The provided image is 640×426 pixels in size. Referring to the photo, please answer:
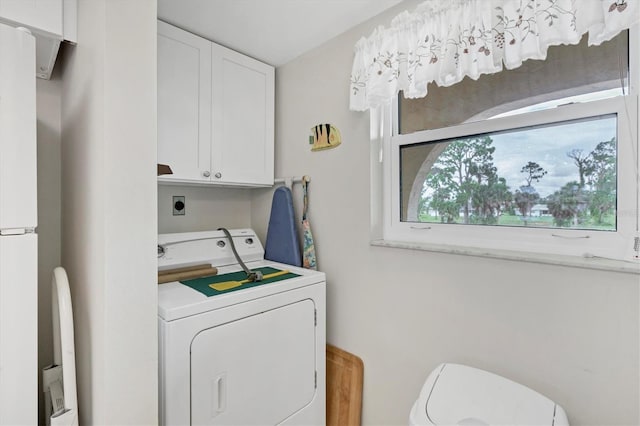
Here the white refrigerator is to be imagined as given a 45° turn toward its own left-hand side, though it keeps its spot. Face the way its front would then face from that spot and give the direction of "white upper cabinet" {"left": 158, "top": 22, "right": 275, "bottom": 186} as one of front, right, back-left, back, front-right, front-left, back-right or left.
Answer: front-left

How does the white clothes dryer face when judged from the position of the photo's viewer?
facing the viewer and to the right of the viewer

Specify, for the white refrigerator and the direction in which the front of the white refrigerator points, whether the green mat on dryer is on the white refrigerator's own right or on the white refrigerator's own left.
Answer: on the white refrigerator's own left

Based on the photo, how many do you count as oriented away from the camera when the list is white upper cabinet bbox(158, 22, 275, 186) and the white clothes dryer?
0

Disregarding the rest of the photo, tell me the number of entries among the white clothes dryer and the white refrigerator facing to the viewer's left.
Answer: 0

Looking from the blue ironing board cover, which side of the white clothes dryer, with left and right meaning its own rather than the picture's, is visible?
left

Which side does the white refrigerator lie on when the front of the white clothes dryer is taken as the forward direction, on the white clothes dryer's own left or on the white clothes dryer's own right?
on the white clothes dryer's own right
